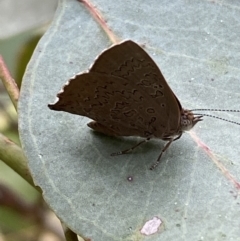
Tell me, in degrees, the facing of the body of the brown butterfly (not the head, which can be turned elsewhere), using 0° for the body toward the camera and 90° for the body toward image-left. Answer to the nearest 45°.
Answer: approximately 270°
